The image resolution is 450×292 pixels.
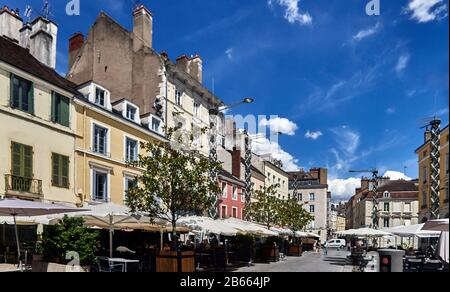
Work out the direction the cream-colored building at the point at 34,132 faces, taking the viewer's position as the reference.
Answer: facing the viewer and to the right of the viewer

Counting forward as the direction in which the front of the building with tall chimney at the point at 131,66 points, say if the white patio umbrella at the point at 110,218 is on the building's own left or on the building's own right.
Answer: on the building's own right

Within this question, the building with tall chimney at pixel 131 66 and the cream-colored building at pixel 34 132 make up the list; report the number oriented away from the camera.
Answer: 0

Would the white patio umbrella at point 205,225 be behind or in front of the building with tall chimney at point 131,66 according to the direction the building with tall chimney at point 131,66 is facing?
in front

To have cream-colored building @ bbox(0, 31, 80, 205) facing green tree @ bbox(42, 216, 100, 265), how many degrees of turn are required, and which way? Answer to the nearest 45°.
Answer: approximately 45° to its right

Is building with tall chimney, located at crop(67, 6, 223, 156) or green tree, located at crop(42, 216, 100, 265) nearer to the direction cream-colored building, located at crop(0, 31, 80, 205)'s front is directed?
the green tree

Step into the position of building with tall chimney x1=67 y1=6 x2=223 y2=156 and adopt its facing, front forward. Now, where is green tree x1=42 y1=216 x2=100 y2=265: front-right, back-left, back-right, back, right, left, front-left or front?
front-right

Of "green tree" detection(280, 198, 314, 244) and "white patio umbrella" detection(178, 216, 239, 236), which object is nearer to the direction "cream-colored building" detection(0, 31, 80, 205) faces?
the white patio umbrella

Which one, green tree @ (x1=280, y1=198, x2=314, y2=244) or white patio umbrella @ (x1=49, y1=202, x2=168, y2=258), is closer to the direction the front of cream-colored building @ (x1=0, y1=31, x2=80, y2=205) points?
the white patio umbrella

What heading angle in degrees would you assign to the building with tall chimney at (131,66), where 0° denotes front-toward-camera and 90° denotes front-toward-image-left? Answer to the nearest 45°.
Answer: approximately 315°
